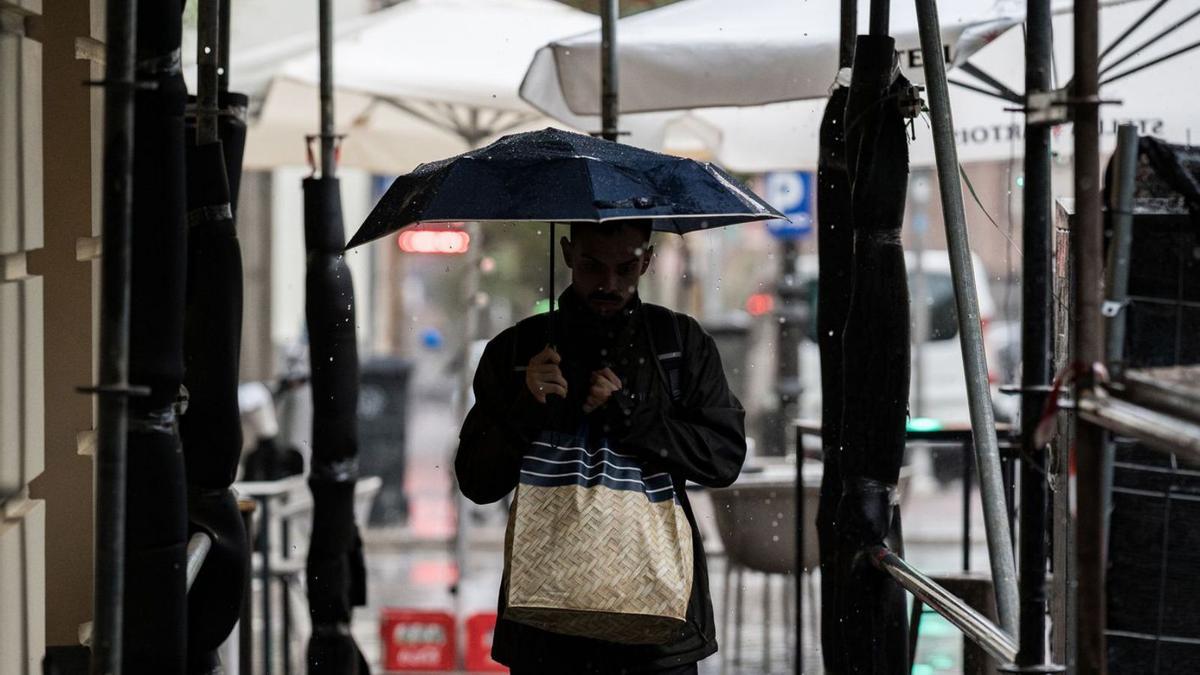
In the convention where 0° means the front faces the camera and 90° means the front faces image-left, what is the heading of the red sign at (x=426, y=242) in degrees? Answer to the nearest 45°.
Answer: approximately 0°

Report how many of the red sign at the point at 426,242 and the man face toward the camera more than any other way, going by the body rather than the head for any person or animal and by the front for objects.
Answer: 2

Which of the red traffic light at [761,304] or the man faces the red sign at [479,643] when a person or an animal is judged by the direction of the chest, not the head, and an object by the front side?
the red traffic light

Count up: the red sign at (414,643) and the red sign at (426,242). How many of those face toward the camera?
2

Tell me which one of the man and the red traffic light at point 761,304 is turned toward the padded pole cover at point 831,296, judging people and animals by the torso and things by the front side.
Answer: the red traffic light

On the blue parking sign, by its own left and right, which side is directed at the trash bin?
right

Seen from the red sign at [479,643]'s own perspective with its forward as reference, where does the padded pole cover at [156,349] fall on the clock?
The padded pole cover is roughly at 12 o'clock from the red sign.

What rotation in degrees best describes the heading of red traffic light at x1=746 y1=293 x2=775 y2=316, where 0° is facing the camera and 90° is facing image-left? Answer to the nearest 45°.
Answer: approximately 0°

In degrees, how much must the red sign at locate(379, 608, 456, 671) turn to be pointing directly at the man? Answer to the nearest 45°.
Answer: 0° — it already faces them
